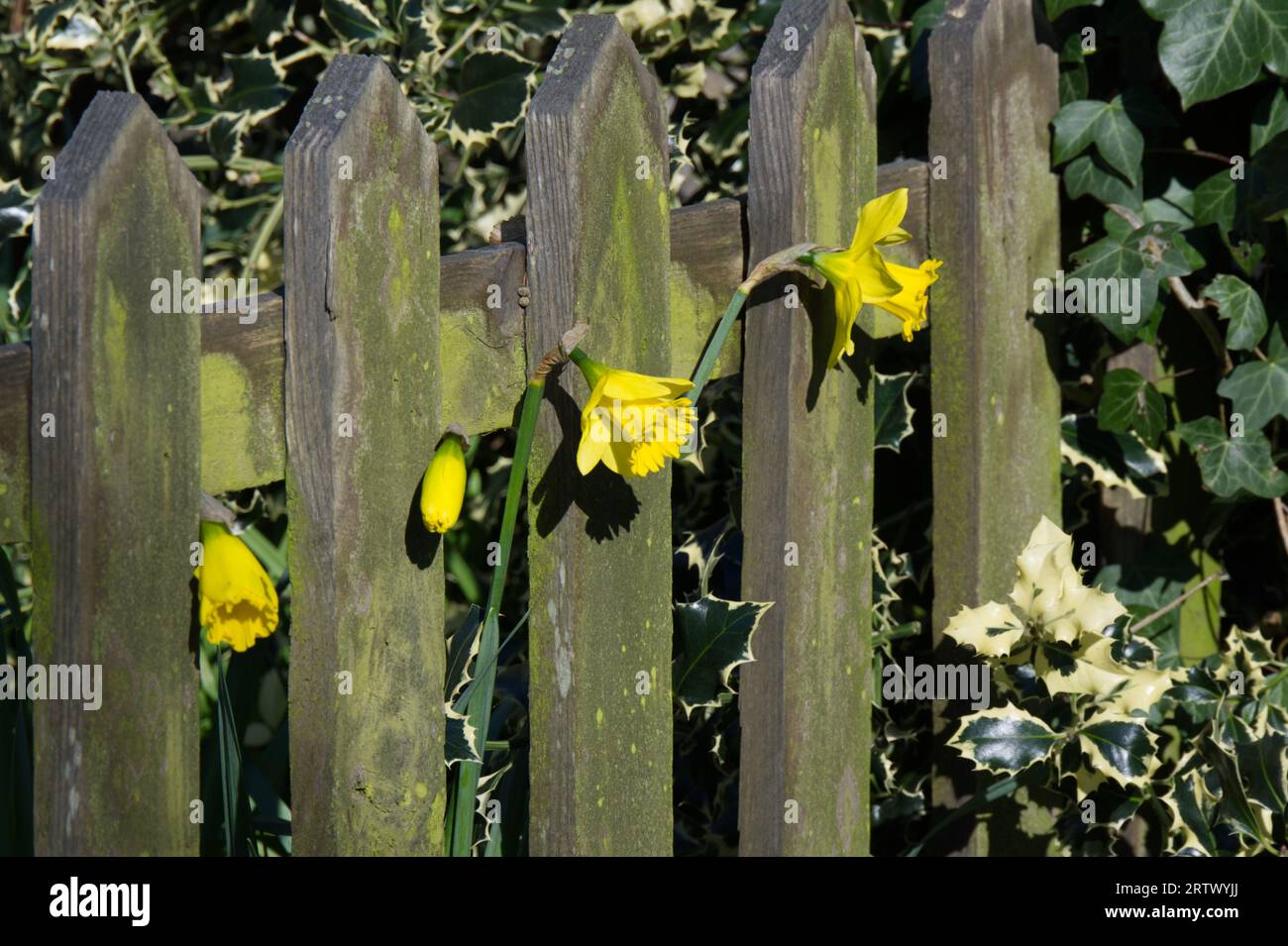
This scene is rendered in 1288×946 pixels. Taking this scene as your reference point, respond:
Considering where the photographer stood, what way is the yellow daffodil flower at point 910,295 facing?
facing to the right of the viewer

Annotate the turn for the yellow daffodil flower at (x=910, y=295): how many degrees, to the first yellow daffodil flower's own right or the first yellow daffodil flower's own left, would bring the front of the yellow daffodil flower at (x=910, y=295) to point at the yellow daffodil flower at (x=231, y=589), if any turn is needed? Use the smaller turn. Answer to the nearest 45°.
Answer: approximately 135° to the first yellow daffodil flower's own right
